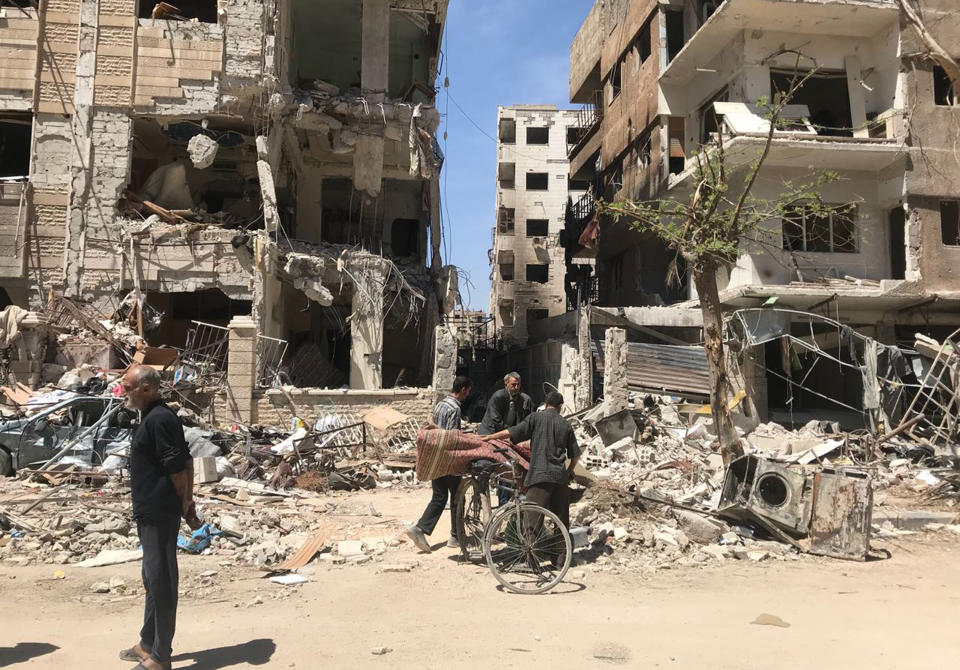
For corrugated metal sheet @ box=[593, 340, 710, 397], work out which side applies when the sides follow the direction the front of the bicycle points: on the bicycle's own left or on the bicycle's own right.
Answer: on the bicycle's own left

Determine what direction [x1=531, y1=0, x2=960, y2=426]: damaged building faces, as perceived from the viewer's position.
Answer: facing the viewer

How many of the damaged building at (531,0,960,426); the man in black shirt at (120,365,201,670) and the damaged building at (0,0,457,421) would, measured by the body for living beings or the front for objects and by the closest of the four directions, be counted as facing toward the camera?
2

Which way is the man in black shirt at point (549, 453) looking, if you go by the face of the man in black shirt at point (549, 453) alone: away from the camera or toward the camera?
away from the camera

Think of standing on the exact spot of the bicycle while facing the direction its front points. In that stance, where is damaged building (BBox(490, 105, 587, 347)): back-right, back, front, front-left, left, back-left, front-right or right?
back-left

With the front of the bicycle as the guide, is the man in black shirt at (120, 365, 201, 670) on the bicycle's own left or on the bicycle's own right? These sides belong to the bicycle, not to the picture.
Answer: on the bicycle's own right
